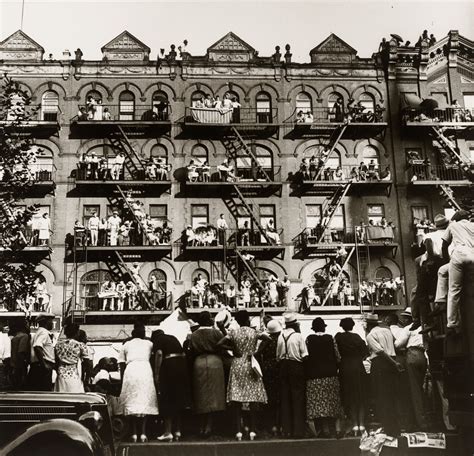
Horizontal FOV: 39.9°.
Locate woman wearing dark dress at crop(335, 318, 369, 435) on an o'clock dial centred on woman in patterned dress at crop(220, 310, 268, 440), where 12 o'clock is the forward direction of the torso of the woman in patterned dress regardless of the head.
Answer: The woman wearing dark dress is roughly at 3 o'clock from the woman in patterned dress.

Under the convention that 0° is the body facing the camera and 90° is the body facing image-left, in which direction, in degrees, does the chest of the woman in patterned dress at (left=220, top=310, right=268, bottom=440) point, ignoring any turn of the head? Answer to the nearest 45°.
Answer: approximately 180°

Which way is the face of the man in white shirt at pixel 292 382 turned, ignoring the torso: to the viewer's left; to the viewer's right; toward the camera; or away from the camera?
away from the camera

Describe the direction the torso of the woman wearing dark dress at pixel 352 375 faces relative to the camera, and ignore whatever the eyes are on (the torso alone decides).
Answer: away from the camera

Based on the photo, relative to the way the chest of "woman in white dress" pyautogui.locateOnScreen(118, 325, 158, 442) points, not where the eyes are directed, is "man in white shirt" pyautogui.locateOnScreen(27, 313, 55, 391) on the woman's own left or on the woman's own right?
on the woman's own left

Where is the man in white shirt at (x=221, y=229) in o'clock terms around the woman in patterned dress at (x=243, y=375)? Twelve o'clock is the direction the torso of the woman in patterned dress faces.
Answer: The man in white shirt is roughly at 12 o'clock from the woman in patterned dress.

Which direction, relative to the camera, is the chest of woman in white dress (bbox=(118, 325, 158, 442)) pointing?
away from the camera

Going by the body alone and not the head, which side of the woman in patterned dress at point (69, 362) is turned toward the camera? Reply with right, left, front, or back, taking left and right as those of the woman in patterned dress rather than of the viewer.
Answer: back

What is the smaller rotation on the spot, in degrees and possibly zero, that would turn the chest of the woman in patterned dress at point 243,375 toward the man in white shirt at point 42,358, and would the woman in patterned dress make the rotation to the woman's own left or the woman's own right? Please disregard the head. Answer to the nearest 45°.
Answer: approximately 90° to the woman's own left

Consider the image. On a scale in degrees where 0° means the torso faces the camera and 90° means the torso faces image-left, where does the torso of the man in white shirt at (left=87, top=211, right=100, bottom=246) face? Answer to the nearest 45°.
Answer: approximately 0°

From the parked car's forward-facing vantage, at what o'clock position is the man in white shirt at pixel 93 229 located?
The man in white shirt is roughly at 9 o'clock from the parked car.

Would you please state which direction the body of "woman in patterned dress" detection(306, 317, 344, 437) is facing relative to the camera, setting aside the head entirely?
away from the camera
